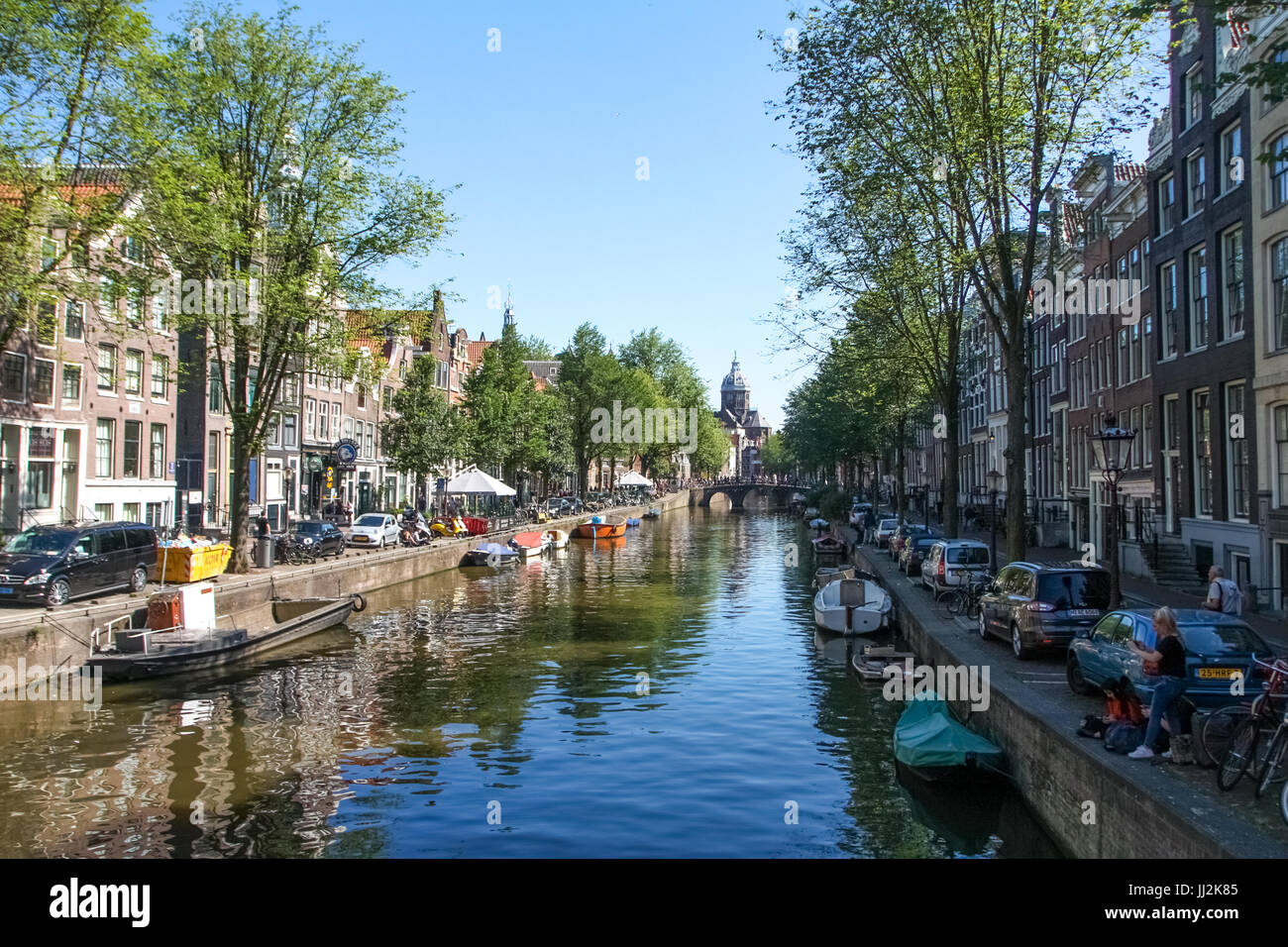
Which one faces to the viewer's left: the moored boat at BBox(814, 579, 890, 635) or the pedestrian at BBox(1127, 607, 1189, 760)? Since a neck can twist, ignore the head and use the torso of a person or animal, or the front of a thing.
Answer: the pedestrian

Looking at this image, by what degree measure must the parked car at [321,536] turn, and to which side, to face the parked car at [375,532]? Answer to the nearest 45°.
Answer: approximately 180°

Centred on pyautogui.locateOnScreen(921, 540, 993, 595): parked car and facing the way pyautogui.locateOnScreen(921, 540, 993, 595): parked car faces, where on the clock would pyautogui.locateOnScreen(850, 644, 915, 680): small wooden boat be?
The small wooden boat is roughly at 8 o'clock from the parked car.

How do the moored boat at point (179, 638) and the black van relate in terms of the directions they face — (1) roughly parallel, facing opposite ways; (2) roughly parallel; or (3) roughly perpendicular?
roughly parallel, facing opposite ways

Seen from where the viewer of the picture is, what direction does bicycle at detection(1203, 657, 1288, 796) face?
facing the viewer and to the left of the viewer

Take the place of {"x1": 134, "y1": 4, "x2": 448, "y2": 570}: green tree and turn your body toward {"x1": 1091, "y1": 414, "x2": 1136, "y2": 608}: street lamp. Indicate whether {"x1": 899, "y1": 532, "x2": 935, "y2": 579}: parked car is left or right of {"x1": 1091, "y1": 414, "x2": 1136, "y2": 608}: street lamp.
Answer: left

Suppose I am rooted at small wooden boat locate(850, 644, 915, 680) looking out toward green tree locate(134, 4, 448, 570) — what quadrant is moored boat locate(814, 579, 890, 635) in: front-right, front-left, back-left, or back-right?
front-right

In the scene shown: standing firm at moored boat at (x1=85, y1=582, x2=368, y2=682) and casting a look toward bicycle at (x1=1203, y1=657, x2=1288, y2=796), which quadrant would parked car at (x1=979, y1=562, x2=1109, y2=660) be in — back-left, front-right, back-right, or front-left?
front-left

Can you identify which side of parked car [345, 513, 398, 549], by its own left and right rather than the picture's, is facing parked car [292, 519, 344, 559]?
front

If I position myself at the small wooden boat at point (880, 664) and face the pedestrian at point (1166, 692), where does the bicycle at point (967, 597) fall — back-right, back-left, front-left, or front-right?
back-left

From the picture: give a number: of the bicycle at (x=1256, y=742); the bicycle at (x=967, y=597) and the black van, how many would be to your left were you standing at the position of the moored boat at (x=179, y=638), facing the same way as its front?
1

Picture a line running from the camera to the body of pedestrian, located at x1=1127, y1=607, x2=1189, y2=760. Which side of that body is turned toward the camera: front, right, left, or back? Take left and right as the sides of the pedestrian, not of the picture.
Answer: left

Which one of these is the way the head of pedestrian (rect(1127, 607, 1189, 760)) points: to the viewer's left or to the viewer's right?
to the viewer's left
